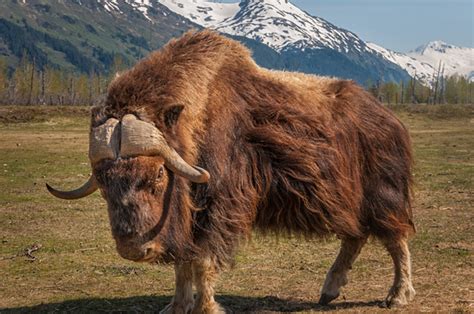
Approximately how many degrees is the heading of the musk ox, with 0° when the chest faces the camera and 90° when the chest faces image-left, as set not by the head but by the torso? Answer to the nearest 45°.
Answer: approximately 45°
